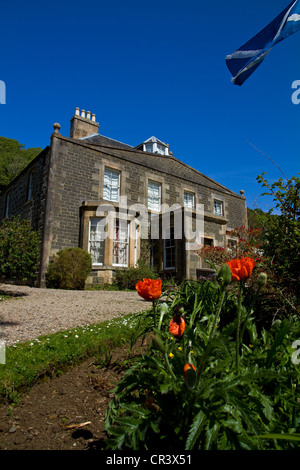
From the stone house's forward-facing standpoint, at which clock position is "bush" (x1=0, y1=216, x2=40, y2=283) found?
The bush is roughly at 2 o'clock from the stone house.

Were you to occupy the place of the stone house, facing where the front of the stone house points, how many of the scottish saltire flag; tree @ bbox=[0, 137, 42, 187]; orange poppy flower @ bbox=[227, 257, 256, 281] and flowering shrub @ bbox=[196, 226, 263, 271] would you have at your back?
1

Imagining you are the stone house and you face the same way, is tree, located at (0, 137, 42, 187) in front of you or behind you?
behind

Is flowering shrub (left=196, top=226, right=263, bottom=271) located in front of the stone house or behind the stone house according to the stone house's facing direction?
in front

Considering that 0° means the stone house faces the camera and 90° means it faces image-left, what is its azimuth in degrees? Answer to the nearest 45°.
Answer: approximately 315°
